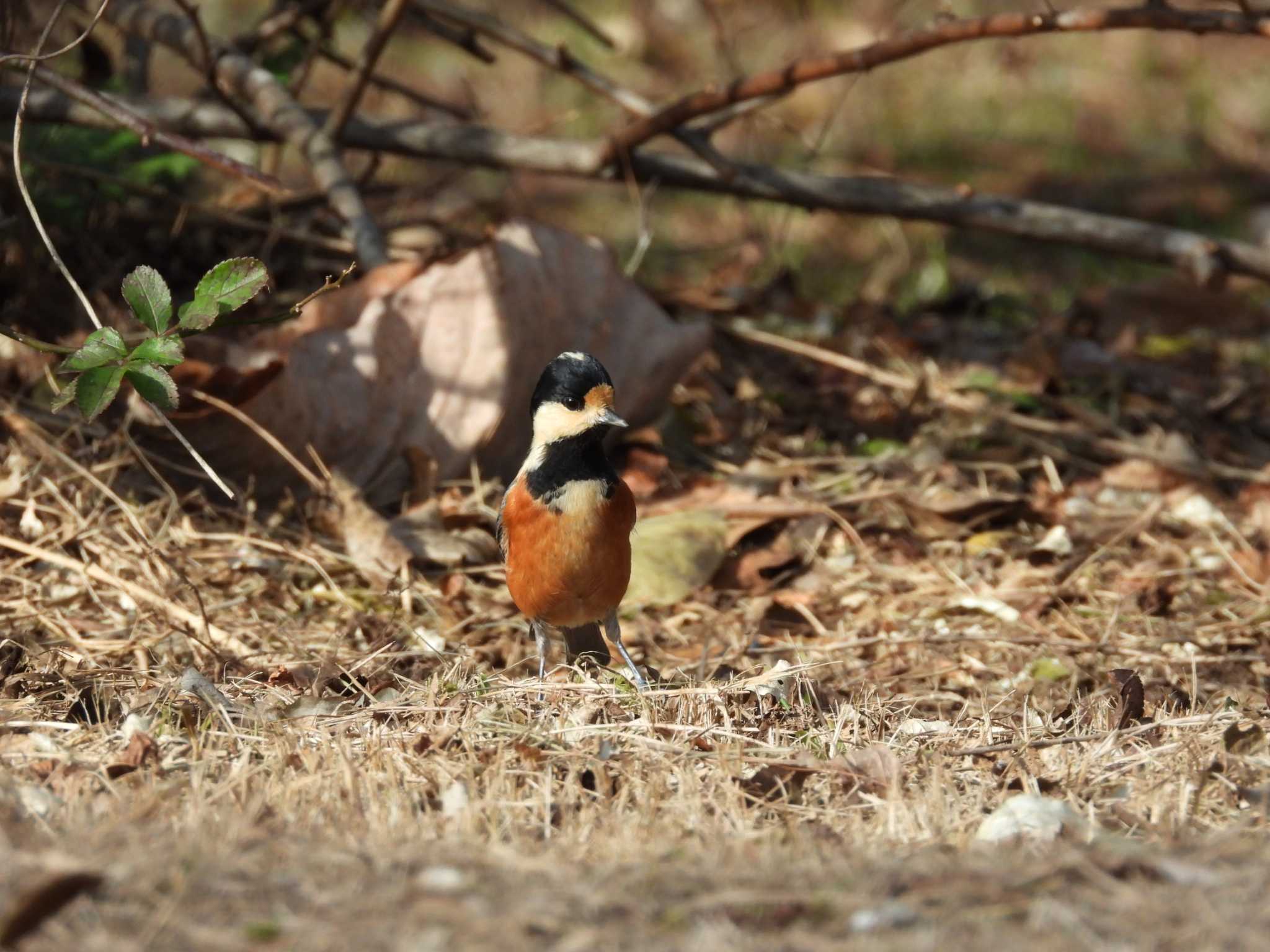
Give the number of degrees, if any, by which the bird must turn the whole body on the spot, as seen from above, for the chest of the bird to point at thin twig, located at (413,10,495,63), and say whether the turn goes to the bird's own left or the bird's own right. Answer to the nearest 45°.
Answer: approximately 180°

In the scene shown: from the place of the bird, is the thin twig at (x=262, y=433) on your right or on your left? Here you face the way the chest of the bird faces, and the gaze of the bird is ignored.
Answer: on your right

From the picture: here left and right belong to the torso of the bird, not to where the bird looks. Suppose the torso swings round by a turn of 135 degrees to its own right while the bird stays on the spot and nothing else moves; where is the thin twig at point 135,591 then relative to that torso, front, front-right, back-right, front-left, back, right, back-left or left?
front-left

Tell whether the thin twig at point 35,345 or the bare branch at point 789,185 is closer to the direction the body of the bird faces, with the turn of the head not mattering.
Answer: the thin twig

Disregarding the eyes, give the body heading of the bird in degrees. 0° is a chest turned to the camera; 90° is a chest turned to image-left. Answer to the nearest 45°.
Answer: approximately 0°

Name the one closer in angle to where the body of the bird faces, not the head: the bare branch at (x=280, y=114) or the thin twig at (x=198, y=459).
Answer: the thin twig

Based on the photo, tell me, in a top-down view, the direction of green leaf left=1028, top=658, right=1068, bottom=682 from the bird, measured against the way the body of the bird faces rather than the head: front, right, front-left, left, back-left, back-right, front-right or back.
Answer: left

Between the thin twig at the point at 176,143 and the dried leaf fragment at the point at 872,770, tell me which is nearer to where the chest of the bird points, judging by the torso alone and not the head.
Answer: the dried leaf fragment

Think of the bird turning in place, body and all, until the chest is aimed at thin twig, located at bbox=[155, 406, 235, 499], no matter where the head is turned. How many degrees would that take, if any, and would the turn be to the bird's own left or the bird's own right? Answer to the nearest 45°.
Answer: approximately 135° to the bird's own right

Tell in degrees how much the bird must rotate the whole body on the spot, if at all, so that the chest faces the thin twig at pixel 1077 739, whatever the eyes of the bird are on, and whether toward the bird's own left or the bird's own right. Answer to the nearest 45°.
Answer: approximately 45° to the bird's own left
